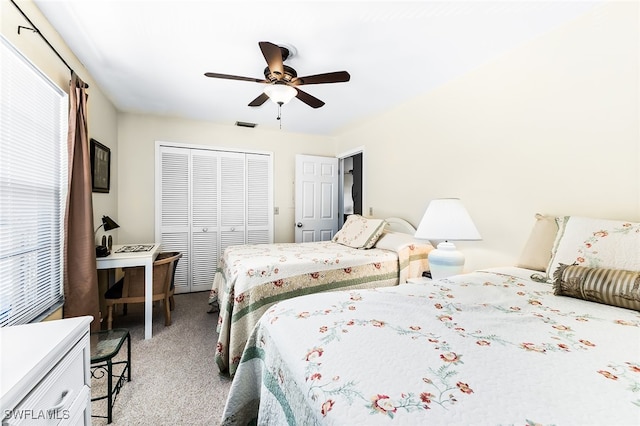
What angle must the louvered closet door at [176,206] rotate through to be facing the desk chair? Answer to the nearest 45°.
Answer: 0° — it already faces it

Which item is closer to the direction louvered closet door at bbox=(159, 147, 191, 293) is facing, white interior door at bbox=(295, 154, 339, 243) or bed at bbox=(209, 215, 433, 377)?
the bed

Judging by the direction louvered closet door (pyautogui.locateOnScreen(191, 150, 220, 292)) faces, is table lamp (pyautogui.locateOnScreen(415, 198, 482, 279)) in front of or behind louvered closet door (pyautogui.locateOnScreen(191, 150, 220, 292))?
in front

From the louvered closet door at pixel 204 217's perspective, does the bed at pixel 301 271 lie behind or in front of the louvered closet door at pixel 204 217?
in front

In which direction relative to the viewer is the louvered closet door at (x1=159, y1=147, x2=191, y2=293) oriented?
toward the camera

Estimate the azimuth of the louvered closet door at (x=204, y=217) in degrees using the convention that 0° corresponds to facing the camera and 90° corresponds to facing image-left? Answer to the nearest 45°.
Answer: approximately 0°

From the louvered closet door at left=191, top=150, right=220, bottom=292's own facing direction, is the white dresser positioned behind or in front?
in front

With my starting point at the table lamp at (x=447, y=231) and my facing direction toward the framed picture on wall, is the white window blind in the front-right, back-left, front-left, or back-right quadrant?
front-left

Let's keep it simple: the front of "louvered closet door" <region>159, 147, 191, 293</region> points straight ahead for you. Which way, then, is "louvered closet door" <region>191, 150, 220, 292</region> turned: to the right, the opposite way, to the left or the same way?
the same way

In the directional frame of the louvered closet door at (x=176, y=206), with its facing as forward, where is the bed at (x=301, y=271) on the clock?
The bed is roughly at 11 o'clock from the louvered closet door.

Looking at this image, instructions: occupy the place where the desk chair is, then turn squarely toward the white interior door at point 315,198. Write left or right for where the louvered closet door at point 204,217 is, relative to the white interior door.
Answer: left

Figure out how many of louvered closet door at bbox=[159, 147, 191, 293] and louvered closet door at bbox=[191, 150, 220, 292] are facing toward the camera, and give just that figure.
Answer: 2
